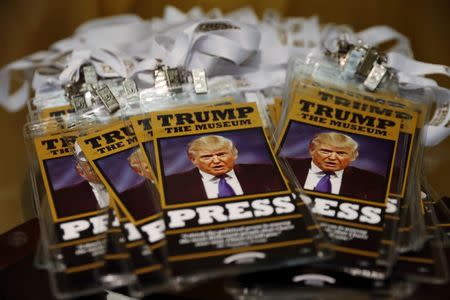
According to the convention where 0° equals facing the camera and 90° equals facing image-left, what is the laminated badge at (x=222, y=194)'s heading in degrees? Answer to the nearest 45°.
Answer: approximately 0°

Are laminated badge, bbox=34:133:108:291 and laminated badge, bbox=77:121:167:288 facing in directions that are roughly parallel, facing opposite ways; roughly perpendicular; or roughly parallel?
roughly parallel

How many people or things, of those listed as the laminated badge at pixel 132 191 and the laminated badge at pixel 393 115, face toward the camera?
2

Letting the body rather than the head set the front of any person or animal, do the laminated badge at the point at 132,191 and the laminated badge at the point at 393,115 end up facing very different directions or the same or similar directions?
same or similar directions

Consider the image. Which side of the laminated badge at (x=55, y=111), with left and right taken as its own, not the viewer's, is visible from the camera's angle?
front

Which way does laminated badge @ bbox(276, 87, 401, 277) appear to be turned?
toward the camera

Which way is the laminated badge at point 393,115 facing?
toward the camera

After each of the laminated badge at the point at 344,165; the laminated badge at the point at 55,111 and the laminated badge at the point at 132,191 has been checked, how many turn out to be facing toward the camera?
3

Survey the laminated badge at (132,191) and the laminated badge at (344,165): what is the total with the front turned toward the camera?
2

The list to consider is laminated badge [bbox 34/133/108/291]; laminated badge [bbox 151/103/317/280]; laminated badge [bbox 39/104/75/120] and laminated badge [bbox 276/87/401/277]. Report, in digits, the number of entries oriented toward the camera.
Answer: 4

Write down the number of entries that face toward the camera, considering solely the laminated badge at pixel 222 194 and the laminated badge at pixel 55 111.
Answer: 2
